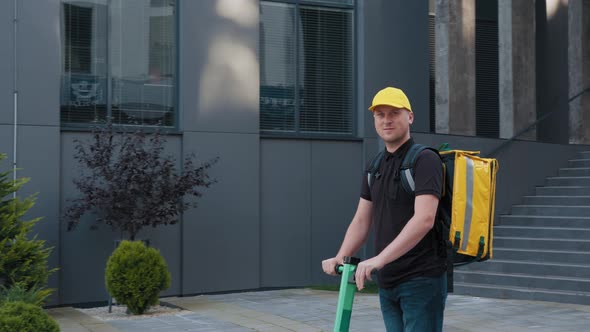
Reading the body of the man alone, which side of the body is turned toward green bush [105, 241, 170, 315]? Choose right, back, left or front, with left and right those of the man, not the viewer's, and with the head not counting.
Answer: right

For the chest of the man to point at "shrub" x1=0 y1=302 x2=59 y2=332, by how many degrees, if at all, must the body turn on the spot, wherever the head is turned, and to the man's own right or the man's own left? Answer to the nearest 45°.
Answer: approximately 90° to the man's own right

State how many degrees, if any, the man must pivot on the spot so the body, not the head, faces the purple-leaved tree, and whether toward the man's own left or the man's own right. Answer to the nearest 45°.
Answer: approximately 90° to the man's own right

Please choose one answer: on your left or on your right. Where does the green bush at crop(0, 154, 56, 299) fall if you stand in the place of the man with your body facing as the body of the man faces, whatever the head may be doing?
on your right

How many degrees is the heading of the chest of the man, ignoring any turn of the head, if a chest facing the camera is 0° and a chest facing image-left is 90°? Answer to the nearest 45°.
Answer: approximately 45°
